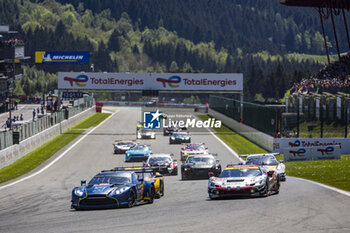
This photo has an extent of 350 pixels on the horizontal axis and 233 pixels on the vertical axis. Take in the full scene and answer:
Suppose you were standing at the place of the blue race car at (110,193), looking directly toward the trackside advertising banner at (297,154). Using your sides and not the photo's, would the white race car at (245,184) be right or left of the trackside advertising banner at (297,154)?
right

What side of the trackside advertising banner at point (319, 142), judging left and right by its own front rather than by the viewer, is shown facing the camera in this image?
front

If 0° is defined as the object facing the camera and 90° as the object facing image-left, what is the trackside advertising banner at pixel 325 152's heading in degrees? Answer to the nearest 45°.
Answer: approximately 0°

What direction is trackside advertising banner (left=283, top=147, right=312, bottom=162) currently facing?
toward the camera

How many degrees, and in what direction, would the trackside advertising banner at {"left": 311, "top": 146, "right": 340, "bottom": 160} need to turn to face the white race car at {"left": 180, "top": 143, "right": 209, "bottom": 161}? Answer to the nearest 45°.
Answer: approximately 90° to its right

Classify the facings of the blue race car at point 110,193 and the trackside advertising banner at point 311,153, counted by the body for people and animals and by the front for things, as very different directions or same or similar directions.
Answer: same or similar directions

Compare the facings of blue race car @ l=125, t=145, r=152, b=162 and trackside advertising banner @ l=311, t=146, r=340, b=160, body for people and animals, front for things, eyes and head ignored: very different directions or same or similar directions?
same or similar directions

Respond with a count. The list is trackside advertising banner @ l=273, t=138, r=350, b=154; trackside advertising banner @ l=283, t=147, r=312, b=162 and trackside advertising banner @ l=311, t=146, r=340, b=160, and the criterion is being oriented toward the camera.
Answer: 3

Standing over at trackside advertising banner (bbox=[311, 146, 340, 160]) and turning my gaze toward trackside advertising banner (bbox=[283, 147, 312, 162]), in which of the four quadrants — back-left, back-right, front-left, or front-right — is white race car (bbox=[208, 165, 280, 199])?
front-left

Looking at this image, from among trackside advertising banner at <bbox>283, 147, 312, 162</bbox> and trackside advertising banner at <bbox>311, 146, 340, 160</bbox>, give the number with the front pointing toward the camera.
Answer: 2

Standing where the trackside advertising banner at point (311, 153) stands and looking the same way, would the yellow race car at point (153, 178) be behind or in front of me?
in front
